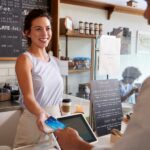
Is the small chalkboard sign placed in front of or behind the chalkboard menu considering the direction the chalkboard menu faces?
in front

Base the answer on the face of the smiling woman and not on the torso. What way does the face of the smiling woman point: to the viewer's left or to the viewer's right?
to the viewer's right

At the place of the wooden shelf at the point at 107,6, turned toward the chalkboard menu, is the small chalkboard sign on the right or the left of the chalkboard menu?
left

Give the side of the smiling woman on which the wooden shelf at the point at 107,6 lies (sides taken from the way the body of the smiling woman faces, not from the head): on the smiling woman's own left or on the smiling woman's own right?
on the smiling woman's own left

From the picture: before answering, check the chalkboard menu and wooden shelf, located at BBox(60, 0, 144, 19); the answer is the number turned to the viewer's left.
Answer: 0

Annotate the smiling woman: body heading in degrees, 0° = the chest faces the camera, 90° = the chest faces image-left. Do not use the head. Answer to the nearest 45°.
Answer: approximately 315°

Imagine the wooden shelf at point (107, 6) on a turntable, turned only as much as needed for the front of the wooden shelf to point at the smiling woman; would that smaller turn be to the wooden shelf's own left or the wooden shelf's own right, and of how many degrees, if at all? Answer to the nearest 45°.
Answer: approximately 45° to the wooden shelf's own right

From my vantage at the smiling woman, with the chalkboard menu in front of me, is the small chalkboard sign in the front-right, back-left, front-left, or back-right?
back-right

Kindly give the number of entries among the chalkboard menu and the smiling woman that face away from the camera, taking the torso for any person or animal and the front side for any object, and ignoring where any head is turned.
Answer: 0

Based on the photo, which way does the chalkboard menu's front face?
toward the camera

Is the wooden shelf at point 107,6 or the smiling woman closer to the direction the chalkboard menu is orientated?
the smiling woman

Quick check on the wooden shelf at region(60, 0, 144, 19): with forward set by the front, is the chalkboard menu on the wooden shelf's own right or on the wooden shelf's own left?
on the wooden shelf's own right

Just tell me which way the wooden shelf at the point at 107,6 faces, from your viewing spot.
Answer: facing the viewer and to the right of the viewer

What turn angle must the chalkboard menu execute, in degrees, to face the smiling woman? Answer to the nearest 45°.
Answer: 0° — it already faces them

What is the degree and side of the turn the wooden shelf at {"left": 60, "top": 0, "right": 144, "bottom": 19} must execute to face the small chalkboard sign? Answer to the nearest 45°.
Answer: approximately 45° to its right
